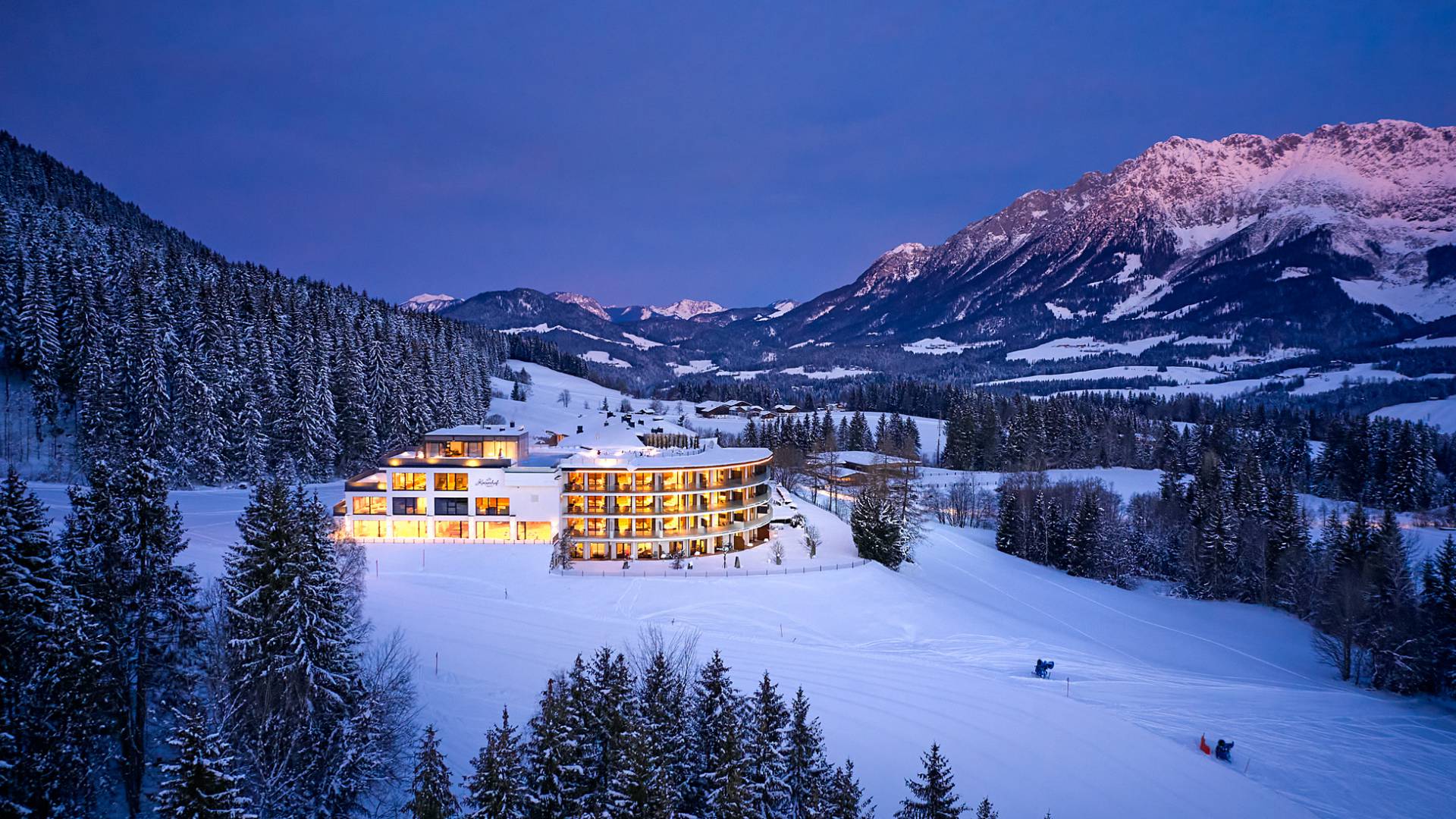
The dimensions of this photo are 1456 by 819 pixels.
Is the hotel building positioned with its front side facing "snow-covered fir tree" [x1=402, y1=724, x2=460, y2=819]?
yes

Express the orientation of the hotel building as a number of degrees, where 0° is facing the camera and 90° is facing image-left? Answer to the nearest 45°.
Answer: approximately 0°

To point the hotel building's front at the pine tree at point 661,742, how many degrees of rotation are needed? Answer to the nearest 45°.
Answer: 0° — it already faces it

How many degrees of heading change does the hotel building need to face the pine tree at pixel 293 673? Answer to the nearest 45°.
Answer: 0° — it already faces it

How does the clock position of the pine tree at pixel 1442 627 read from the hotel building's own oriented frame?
The pine tree is roughly at 10 o'clock from the hotel building.

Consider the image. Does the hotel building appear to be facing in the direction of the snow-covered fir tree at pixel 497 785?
yes
